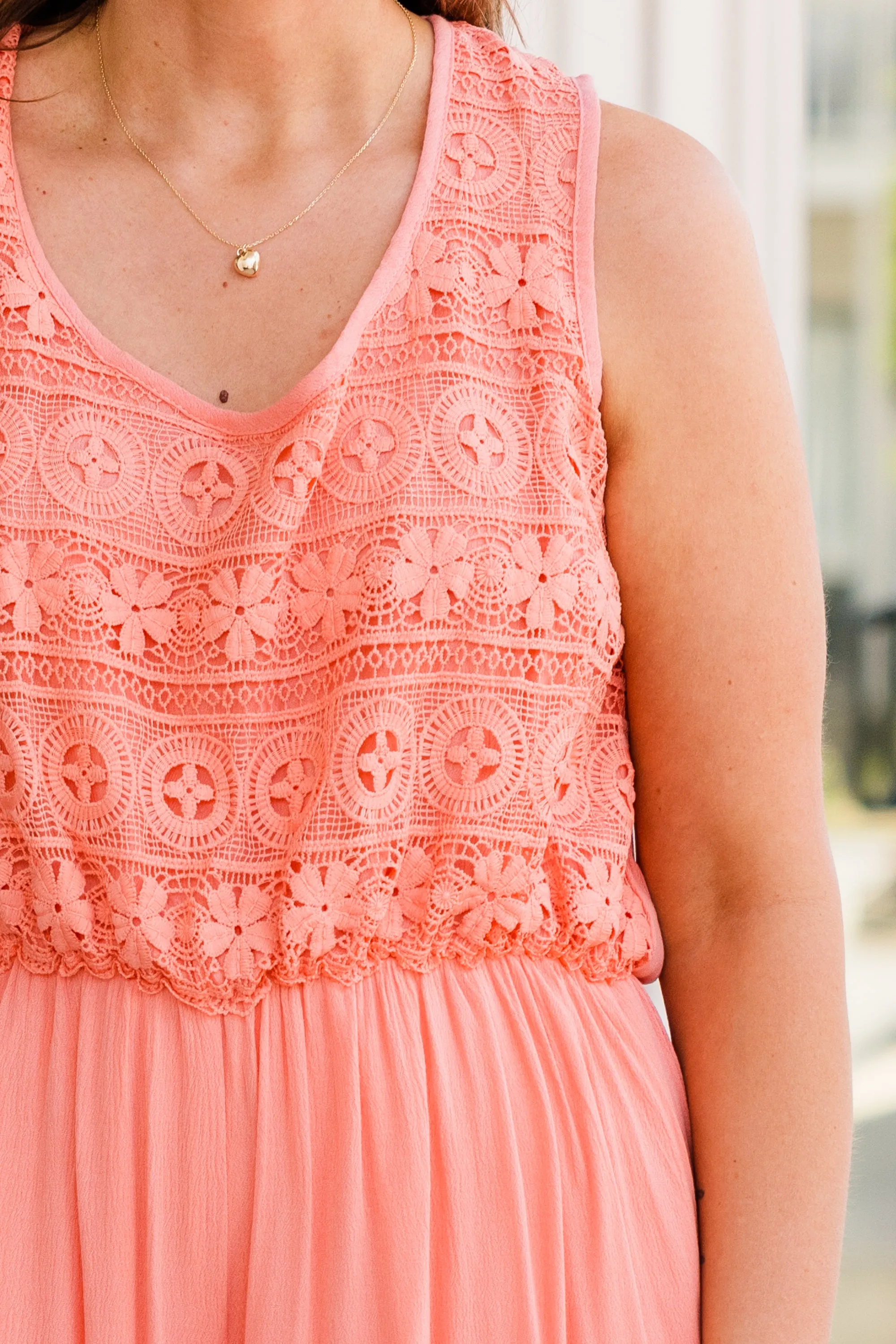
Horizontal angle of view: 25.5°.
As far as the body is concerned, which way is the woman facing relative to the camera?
toward the camera
